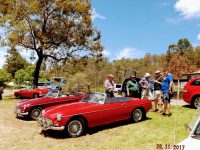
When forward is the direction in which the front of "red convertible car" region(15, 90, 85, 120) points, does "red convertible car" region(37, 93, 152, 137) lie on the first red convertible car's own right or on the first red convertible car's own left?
on the first red convertible car's own left

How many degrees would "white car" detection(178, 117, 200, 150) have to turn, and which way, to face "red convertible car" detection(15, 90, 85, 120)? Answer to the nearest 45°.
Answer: approximately 90° to its right

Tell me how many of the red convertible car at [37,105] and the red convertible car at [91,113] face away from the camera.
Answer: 0

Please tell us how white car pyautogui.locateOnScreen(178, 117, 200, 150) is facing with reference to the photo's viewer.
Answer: facing the viewer and to the left of the viewer

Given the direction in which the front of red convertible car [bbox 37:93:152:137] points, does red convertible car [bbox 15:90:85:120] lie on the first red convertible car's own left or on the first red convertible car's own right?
on the first red convertible car's own right

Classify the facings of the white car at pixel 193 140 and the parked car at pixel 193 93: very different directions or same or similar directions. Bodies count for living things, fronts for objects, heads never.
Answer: very different directions

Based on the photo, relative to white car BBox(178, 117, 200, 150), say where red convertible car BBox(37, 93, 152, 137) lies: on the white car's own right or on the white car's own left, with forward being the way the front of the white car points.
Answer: on the white car's own right
